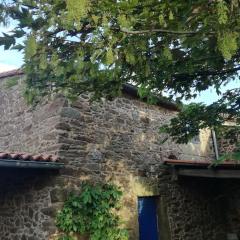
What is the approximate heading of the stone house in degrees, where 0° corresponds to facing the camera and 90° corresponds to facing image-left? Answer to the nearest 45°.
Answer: approximately 0°
